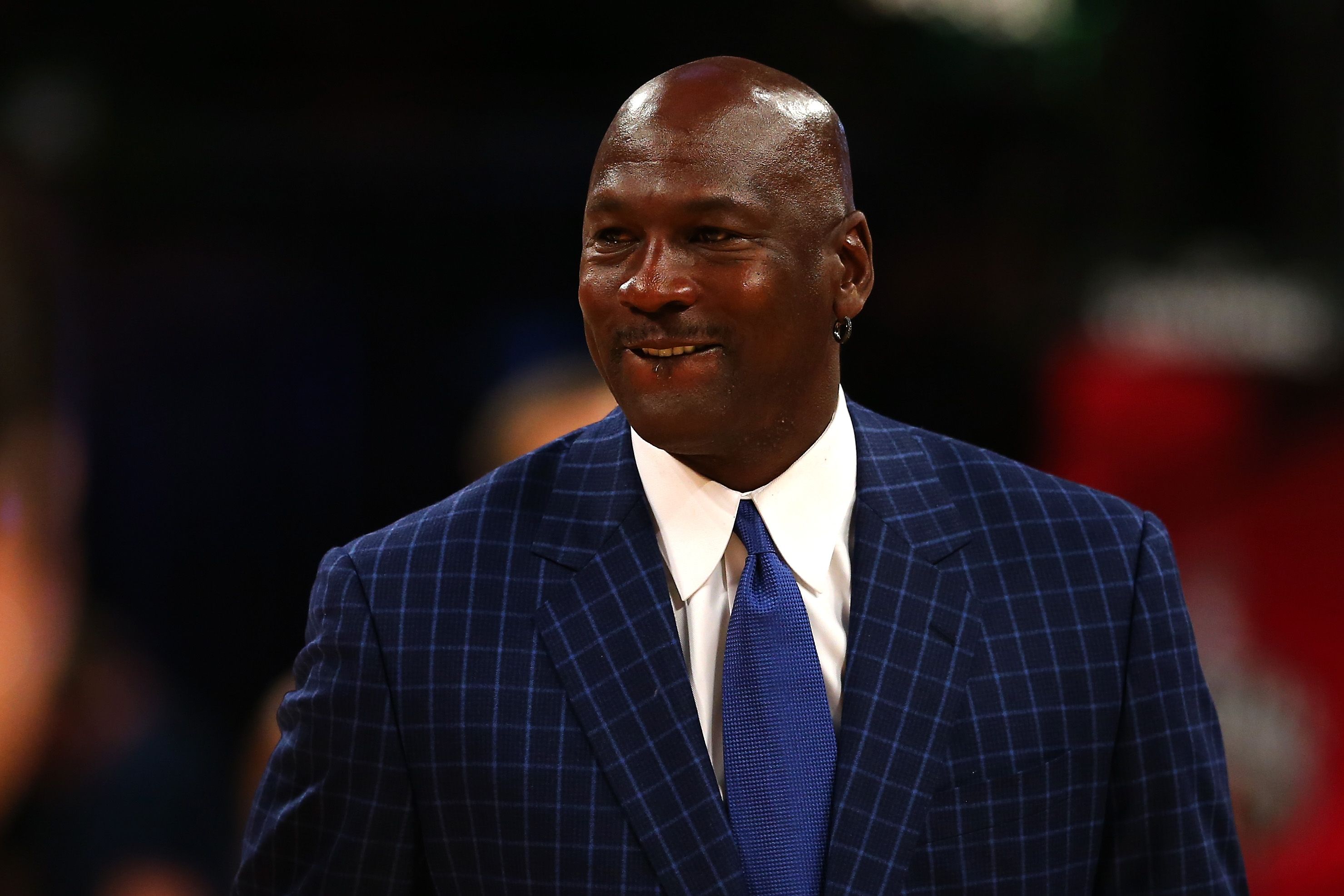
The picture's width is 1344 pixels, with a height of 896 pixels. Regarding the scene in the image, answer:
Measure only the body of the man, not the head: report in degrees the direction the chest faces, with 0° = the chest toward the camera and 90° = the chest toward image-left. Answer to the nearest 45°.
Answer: approximately 0°
